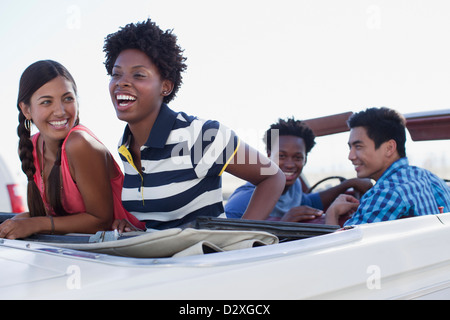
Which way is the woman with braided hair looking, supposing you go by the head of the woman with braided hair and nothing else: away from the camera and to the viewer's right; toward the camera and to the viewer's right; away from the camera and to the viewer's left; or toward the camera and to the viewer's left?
toward the camera and to the viewer's right

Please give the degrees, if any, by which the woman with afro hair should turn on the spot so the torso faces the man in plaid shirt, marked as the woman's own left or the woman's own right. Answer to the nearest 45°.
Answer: approximately 135° to the woman's own left

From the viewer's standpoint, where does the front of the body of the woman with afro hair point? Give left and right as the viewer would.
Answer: facing the viewer and to the left of the viewer

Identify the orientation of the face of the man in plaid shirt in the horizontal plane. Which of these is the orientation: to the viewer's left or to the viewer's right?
to the viewer's left

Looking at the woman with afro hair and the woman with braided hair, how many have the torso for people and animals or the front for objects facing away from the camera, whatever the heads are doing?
0
